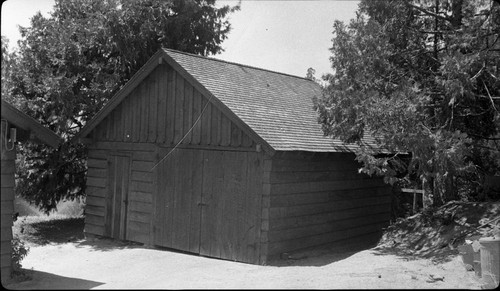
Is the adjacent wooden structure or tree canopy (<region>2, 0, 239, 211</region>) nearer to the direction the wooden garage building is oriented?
the adjacent wooden structure

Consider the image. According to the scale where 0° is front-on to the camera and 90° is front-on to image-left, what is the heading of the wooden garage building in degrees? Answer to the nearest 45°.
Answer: approximately 45°

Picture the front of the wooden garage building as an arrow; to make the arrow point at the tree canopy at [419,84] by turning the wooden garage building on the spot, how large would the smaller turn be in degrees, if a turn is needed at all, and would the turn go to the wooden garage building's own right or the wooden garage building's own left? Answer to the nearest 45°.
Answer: approximately 135° to the wooden garage building's own left

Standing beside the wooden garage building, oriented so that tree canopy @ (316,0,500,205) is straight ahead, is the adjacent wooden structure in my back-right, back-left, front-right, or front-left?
back-right

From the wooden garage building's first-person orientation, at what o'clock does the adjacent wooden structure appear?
The adjacent wooden structure is roughly at 12 o'clock from the wooden garage building.

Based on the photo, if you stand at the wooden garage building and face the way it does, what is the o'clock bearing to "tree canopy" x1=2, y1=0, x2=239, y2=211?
The tree canopy is roughly at 3 o'clock from the wooden garage building.
